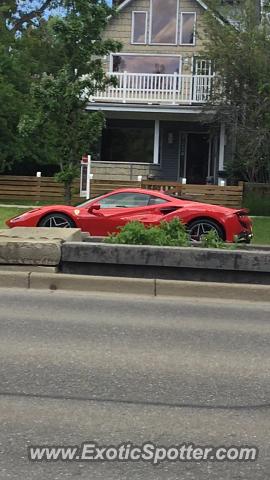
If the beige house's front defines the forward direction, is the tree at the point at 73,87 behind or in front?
in front

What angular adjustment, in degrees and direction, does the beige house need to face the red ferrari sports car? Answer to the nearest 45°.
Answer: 0° — it already faces it

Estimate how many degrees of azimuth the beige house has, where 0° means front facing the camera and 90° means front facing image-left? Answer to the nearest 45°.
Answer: approximately 0°

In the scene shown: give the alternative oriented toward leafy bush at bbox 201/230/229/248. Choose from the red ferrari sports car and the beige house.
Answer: the beige house

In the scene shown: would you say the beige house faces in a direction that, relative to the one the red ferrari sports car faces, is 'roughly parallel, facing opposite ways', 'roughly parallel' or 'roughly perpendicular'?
roughly perpendicular

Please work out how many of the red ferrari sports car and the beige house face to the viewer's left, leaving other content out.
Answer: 1

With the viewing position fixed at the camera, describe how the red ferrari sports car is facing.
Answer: facing to the left of the viewer

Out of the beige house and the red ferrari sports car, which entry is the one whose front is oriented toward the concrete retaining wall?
the beige house

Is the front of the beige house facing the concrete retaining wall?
yes
